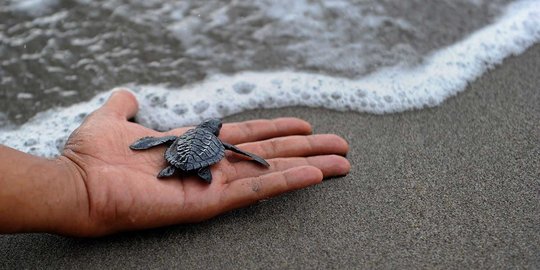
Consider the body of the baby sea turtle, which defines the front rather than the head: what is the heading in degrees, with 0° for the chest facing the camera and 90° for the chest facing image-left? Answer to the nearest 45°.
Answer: approximately 225°
